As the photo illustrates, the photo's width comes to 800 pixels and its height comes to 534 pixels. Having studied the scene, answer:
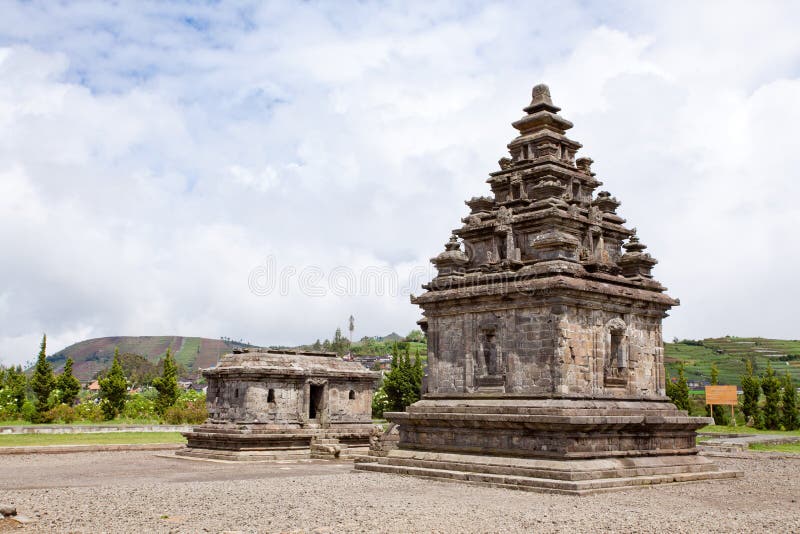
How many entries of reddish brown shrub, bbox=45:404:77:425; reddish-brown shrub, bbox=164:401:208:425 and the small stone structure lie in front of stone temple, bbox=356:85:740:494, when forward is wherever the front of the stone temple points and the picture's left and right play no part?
3

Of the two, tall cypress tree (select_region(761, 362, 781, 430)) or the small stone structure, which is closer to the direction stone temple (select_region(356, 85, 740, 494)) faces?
the small stone structure

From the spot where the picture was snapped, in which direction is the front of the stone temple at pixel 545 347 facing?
facing away from the viewer and to the left of the viewer

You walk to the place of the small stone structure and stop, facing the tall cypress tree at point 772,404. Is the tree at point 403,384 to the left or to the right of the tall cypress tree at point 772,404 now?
left

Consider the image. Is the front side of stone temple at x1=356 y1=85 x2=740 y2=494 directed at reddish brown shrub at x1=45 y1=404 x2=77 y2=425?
yes

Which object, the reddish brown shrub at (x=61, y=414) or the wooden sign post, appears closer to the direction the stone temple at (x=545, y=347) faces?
the reddish brown shrub

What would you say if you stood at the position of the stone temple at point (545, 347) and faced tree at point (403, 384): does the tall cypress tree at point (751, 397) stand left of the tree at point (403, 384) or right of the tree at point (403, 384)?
right

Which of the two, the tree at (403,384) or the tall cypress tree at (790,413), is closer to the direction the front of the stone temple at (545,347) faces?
the tree
